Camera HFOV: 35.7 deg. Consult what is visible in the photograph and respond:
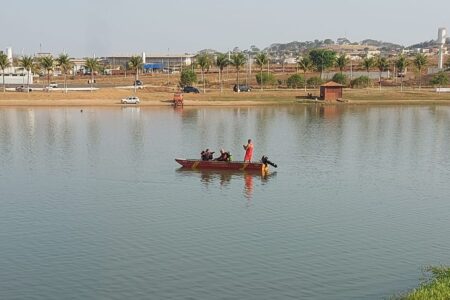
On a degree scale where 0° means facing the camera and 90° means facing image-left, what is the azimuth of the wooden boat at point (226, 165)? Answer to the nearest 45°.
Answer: approximately 90°
